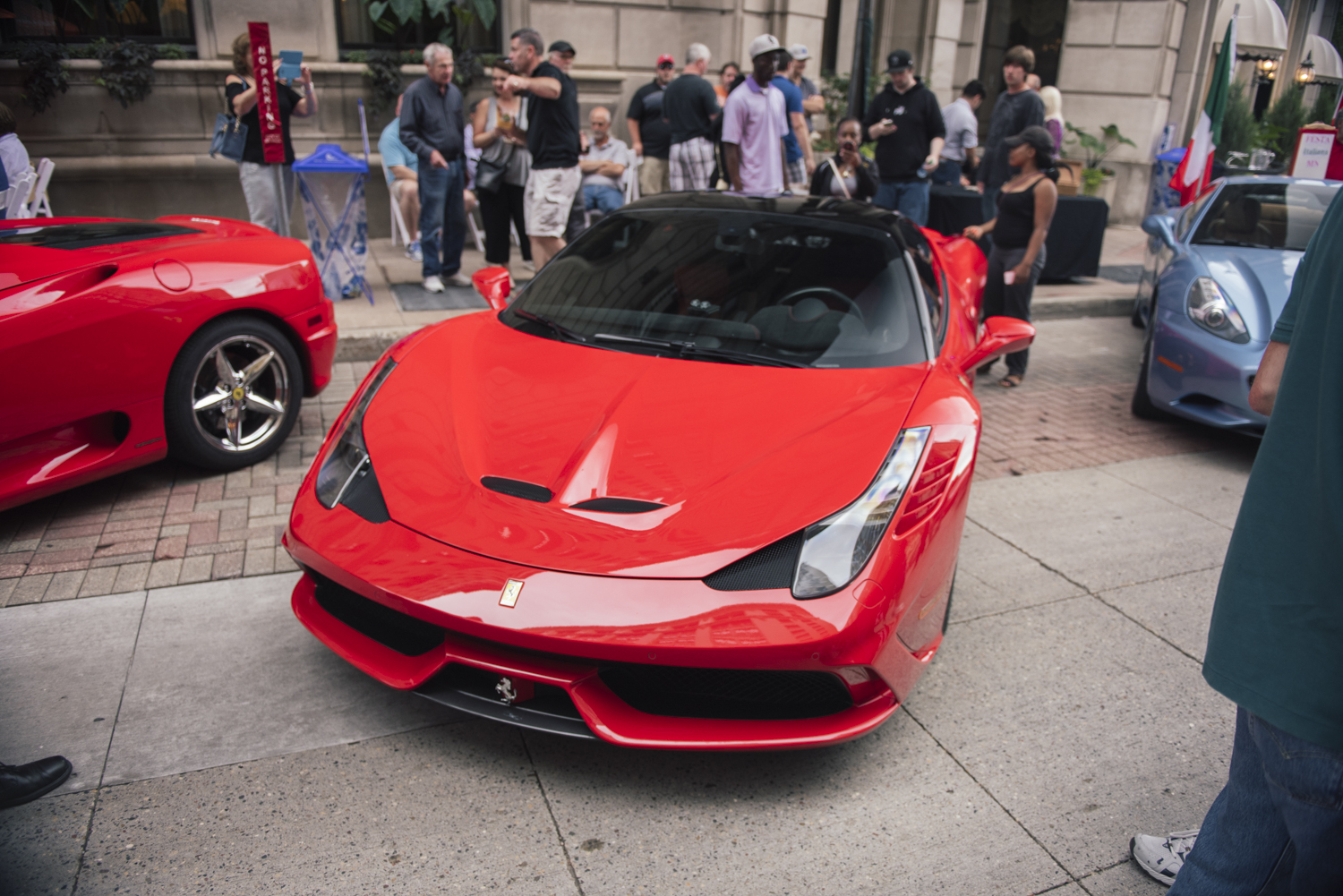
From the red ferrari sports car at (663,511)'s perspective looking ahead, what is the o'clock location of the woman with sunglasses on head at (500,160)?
The woman with sunglasses on head is roughly at 4 o'clock from the red ferrari sports car.

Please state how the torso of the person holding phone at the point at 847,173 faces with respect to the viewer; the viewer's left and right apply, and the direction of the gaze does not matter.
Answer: facing the viewer

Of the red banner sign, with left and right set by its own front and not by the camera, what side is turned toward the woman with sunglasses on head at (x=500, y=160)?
left

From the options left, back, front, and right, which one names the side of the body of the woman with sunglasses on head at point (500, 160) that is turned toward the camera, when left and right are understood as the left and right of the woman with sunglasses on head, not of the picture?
front

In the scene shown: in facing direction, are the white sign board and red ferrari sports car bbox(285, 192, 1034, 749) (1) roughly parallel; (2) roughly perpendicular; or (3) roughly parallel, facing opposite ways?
roughly parallel

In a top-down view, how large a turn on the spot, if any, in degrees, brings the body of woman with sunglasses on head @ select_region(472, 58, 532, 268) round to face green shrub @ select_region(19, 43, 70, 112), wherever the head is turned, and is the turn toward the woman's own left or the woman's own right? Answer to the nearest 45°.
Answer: approximately 135° to the woman's own right

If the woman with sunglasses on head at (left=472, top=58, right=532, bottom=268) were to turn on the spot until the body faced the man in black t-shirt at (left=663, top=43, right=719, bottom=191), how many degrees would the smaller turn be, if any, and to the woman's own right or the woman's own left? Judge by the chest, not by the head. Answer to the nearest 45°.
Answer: approximately 90° to the woman's own left

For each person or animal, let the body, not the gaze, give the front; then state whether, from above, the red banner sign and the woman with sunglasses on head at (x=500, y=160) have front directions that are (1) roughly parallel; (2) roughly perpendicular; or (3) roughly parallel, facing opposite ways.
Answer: roughly parallel

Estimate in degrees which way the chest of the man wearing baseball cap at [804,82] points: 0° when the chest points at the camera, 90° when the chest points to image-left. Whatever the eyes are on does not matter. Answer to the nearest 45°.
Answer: approximately 315°

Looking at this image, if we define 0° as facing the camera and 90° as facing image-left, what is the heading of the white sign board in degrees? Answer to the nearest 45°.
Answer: approximately 0°

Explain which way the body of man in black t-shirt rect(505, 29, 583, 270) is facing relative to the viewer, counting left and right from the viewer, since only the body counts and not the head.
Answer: facing to the left of the viewer

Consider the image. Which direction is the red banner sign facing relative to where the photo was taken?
toward the camera

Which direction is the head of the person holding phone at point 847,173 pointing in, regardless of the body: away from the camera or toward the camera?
toward the camera

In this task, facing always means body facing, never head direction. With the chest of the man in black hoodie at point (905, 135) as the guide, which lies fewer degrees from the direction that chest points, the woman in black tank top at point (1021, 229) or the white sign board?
the woman in black tank top

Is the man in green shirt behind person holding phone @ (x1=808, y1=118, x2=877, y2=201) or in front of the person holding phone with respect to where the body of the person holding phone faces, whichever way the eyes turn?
in front

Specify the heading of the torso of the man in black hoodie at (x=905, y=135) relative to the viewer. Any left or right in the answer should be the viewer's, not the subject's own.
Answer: facing the viewer and to the left of the viewer

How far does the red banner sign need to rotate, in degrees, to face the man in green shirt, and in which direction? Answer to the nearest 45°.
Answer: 0° — it already faces them
